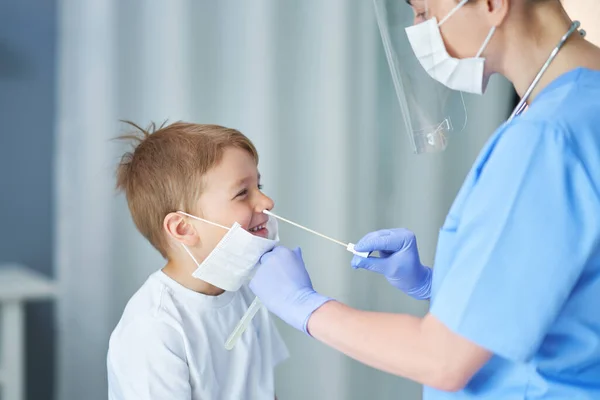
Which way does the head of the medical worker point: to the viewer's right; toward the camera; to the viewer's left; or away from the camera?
to the viewer's left

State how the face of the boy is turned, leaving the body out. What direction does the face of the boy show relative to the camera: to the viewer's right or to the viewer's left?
to the viewer's right

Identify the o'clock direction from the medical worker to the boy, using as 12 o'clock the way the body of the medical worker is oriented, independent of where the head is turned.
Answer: The boy is roughly at 1 o'clock from the medical worker.

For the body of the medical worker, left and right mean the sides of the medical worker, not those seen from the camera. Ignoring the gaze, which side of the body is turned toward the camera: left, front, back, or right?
left
